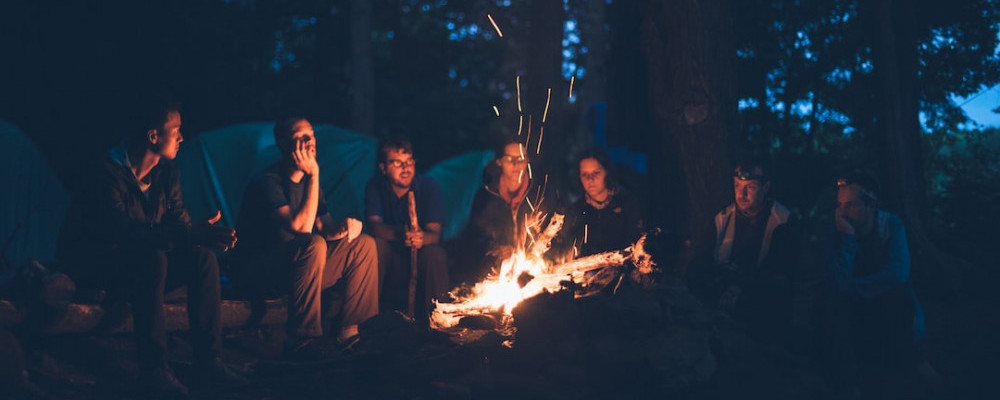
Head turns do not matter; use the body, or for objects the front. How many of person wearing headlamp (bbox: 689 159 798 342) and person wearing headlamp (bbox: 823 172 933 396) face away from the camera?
0

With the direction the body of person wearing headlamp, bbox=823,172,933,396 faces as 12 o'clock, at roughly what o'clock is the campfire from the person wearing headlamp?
The campfire is roughly at 1 o'clock from the person wearing headlamp.

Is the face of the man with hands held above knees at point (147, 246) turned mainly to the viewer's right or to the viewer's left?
to the viewer's right

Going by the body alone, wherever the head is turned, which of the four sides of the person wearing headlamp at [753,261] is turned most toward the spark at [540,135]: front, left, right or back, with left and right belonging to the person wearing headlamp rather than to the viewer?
right

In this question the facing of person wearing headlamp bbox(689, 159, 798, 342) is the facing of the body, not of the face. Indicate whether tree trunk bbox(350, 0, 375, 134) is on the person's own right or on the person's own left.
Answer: on the person's own right

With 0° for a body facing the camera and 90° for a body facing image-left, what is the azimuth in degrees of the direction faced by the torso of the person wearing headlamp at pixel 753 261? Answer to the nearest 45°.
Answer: approximately 45°

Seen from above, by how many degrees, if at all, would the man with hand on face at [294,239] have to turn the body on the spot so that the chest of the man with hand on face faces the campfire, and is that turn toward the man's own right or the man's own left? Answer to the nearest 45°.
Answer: approximately 45° to the man's own left

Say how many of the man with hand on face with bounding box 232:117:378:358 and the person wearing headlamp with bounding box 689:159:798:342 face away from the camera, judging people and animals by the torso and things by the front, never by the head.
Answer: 0

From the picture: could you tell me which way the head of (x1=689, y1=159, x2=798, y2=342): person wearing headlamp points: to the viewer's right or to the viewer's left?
to the viewer's left

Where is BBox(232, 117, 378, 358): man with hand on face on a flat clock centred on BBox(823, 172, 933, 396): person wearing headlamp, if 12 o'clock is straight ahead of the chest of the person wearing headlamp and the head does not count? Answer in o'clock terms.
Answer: The man with hand on face is roughly at 1 o'clock from the person wearing headlamp.

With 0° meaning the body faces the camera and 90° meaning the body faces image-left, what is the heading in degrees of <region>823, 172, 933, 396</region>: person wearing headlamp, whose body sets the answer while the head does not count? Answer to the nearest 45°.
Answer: approximately 45°

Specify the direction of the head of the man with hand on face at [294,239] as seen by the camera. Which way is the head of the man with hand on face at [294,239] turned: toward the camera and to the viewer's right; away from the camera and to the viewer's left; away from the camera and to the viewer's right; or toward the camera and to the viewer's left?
toward the camera and to the viewer's right
